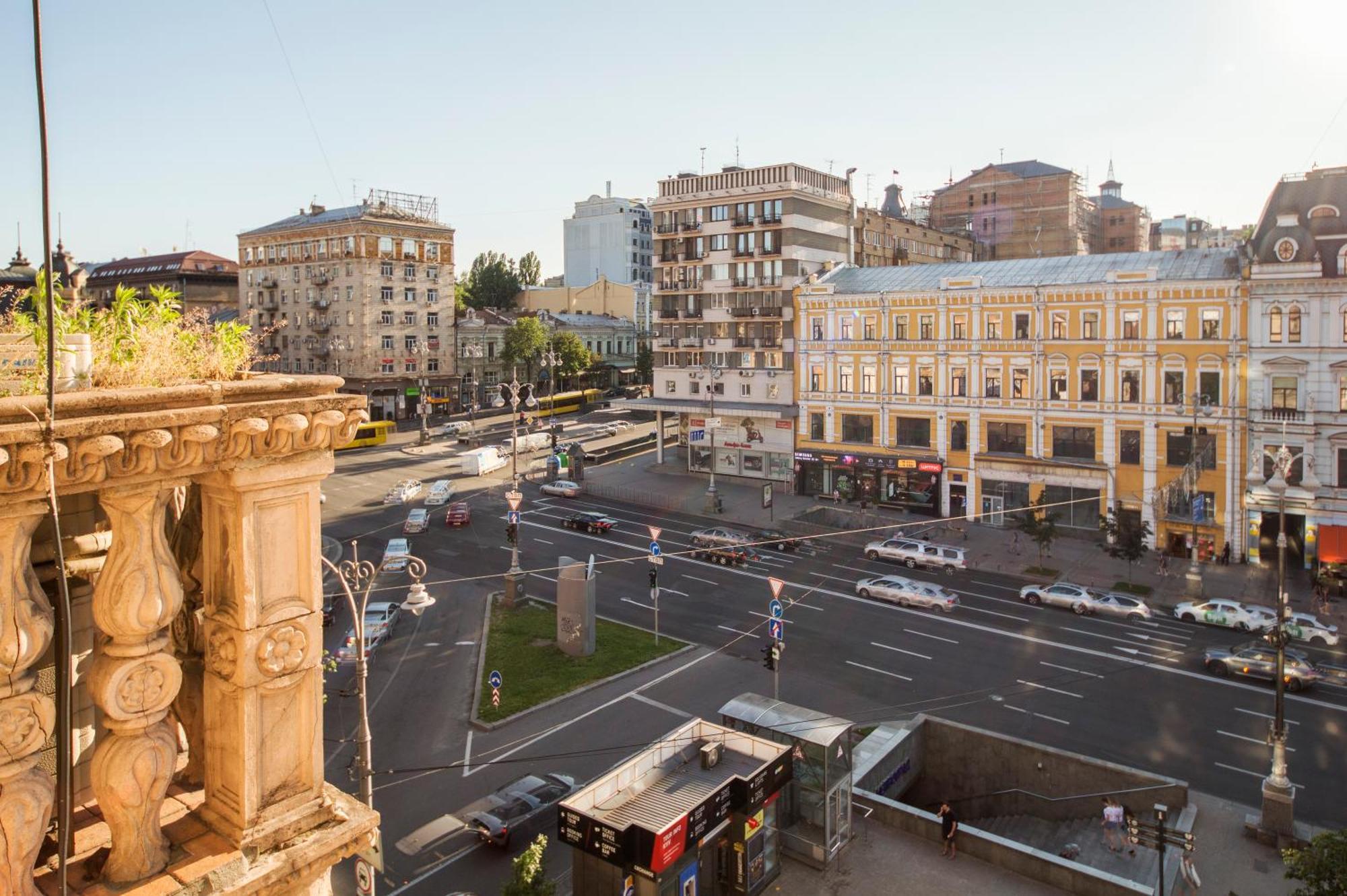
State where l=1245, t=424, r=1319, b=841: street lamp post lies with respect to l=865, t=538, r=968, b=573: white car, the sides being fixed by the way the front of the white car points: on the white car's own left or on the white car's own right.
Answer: on the white car's own left

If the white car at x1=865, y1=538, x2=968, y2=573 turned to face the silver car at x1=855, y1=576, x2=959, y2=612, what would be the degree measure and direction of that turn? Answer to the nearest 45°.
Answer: approximately 90° to its left

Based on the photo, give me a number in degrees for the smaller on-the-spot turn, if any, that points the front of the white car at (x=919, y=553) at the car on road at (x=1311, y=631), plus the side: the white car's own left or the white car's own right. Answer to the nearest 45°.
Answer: approximately 135° to the white car's own left

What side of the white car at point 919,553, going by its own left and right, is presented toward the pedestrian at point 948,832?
left

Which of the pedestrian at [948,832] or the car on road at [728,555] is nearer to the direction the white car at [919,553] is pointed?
the car on road

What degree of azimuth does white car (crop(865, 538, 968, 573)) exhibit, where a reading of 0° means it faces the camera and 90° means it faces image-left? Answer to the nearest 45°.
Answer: approximately 90°
